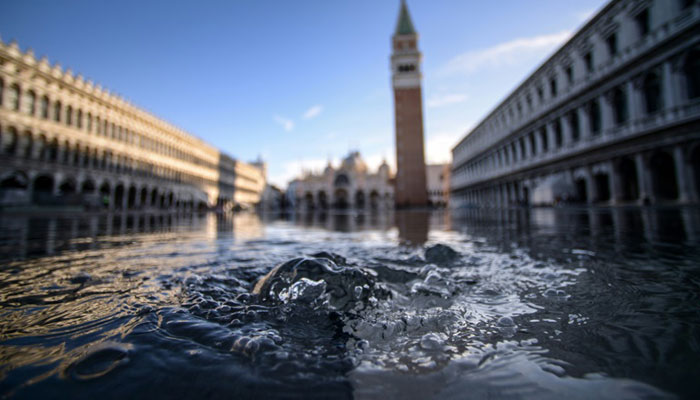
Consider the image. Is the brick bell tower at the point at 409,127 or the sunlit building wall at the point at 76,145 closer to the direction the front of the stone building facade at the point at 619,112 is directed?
the sunlit building wall

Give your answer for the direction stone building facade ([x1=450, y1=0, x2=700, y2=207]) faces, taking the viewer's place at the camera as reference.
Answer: facing the viewer and to the left of the viewer

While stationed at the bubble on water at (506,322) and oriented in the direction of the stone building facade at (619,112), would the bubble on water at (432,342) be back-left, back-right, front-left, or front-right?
back-left

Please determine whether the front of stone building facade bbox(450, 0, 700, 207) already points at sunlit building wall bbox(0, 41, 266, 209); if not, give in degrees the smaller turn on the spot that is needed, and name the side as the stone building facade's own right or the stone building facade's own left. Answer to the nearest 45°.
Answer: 0° — it already faces it

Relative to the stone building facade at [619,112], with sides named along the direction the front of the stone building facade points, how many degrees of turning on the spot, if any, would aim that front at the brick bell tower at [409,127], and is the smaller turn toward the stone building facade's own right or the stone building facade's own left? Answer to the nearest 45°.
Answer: approximately 90° to the stone building facade's own right

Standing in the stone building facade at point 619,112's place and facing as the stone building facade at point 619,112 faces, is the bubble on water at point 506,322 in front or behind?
in front

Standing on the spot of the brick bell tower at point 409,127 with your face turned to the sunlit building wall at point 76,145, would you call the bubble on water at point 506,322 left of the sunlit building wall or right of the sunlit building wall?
left
